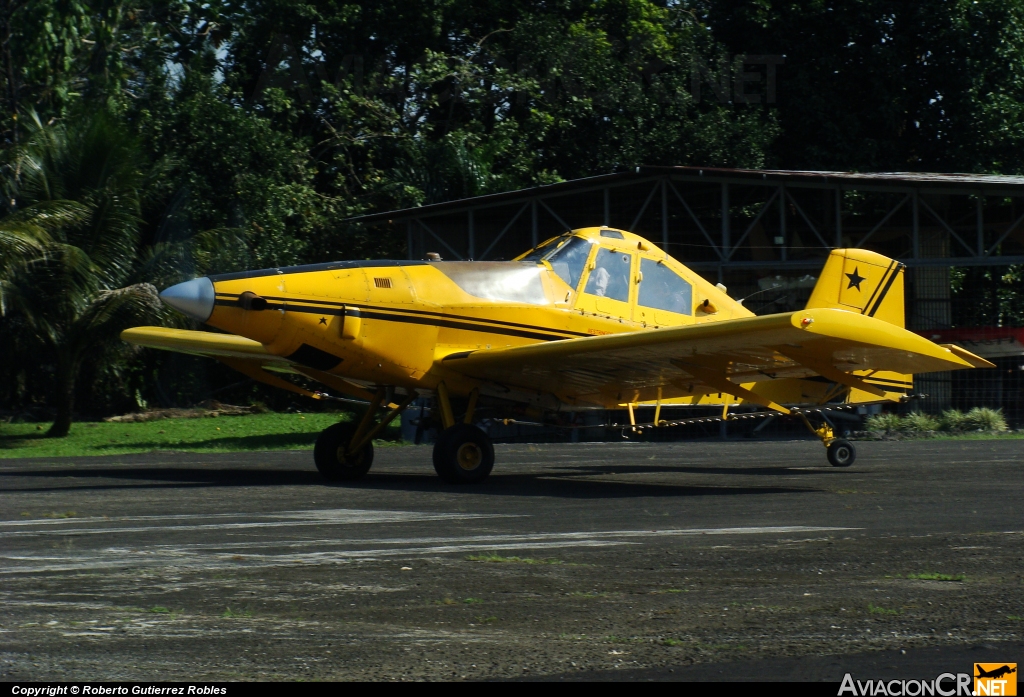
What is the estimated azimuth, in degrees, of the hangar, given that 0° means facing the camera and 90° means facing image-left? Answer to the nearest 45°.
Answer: approximately 0°

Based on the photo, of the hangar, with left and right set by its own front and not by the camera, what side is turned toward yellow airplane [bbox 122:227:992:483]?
front

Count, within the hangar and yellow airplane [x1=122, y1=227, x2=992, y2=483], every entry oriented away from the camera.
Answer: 0

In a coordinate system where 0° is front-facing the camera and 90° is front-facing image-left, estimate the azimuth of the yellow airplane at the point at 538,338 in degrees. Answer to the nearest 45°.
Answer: approximately 45°

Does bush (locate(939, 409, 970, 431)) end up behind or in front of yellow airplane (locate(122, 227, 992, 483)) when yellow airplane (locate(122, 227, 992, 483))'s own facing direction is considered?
behind

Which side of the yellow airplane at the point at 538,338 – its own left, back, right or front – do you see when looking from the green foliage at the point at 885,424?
back
